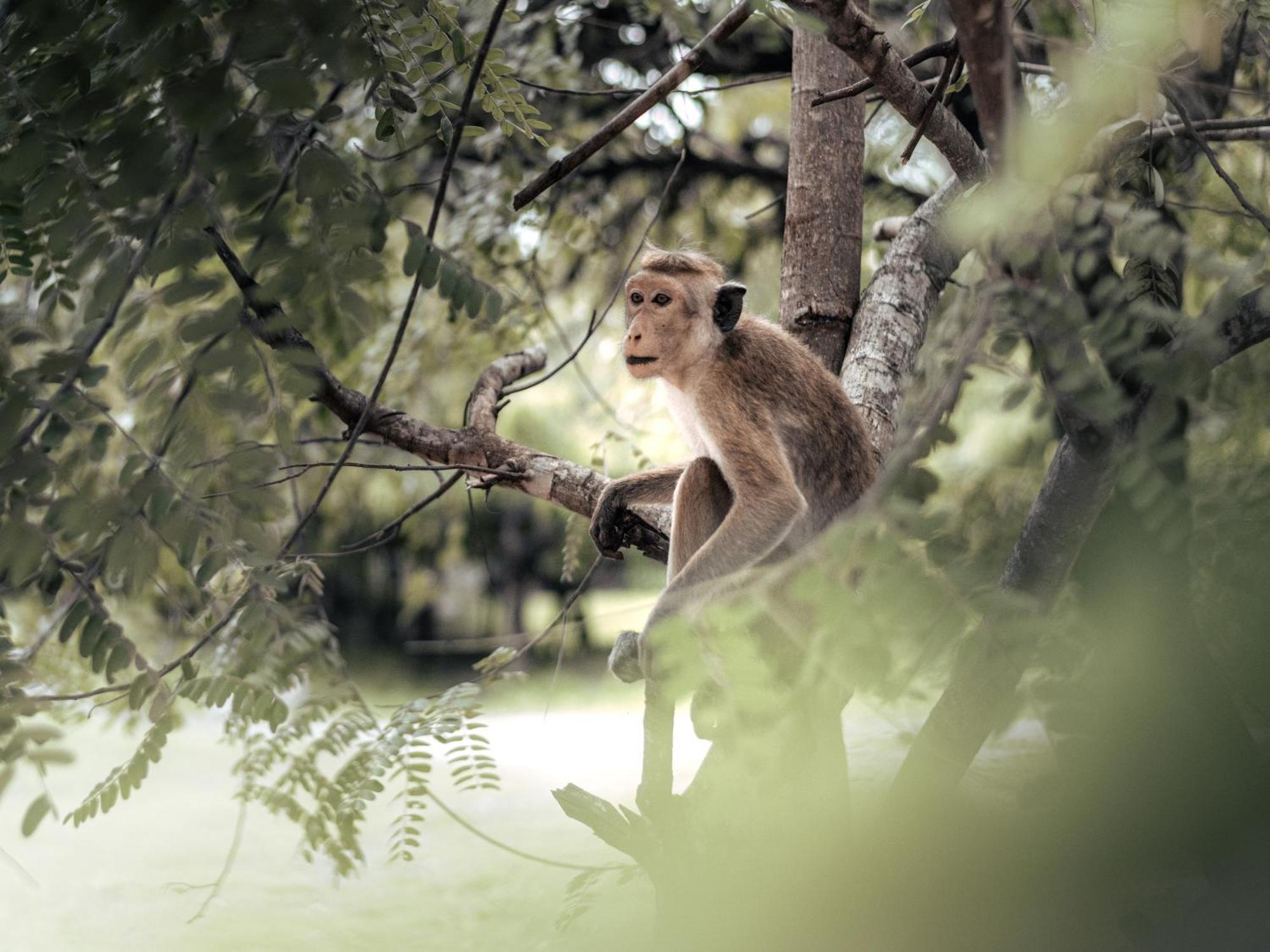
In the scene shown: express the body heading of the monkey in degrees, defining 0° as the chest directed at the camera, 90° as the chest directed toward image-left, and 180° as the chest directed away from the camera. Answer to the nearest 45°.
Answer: approximately 90°

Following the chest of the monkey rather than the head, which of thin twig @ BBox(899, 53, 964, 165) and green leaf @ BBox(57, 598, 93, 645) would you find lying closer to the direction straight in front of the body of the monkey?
the green leaf

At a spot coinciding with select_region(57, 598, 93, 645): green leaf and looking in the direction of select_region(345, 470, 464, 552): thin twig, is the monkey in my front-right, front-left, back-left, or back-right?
front-right

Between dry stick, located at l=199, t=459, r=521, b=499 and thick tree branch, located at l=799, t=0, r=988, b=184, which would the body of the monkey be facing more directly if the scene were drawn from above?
the dry stick
